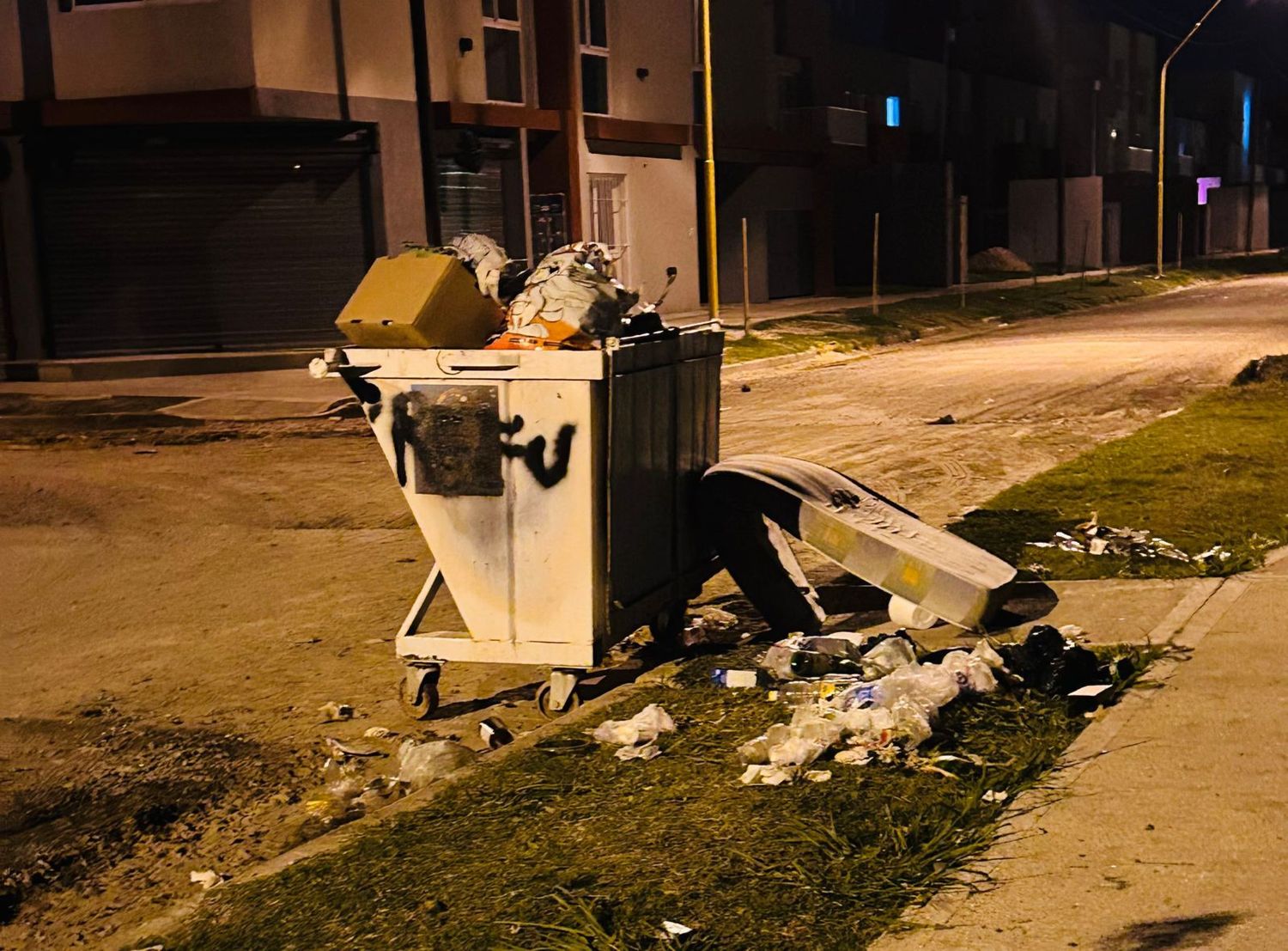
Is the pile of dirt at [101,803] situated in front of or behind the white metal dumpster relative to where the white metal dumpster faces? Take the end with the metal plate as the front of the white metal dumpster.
in front

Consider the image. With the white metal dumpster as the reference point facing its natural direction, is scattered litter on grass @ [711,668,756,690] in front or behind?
behind

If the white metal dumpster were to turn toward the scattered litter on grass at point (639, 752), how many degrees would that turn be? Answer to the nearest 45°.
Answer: approximately 90° to its left

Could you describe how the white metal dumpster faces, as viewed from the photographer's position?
facing to the left of the viewer

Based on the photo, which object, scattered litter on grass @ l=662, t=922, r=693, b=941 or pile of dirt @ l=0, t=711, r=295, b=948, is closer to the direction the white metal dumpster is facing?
the pile of dirt
